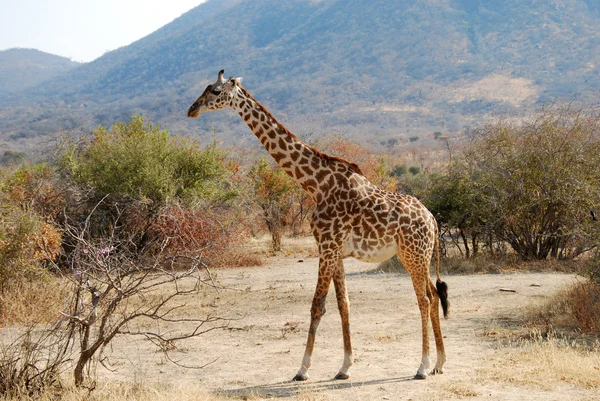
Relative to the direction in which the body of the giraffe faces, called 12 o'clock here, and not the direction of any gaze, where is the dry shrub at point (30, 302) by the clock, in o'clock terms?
The dry shrub is roughly at 1 o'clock from the giraffe.

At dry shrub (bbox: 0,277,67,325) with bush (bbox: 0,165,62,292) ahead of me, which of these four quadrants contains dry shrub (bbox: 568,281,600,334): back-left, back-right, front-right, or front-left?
back-right

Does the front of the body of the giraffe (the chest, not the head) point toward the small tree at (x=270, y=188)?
no

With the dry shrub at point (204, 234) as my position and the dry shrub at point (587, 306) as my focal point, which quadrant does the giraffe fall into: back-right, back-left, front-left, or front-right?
front-right

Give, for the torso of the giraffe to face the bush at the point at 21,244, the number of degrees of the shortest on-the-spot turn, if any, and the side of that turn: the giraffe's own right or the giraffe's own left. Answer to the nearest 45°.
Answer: approximately 45° to the giraffe's own right

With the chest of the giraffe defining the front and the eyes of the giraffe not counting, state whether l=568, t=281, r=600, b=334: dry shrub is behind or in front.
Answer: behind

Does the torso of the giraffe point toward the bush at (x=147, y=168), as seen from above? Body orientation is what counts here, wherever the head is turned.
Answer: no

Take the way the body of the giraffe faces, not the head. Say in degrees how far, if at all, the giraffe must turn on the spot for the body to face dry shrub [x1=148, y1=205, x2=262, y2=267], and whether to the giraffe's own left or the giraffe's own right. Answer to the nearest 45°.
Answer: approximately 90° to the giraffe's own right

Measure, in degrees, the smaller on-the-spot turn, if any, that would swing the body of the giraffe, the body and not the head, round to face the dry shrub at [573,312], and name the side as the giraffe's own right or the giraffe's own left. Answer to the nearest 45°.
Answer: approximately 135° to the giraffe's own right

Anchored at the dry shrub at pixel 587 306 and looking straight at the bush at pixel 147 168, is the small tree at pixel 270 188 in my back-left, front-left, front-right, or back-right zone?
front-right

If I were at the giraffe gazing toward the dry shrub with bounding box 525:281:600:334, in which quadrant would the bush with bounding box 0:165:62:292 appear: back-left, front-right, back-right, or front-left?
back-left

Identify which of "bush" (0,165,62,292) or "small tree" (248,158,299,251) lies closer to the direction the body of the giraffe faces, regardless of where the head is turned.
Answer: the bush

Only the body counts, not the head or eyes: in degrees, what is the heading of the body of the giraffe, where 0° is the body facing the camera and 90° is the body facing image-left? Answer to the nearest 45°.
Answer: approximately 90°

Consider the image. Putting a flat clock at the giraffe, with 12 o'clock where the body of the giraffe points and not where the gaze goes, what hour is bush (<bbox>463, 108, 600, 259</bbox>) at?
The bush is roughly at 4 o'clock from the giraffe.

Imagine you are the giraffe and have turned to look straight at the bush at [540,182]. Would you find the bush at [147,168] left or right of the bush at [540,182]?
left
